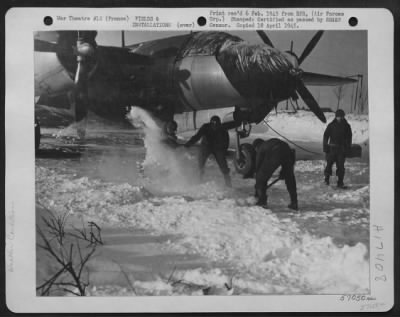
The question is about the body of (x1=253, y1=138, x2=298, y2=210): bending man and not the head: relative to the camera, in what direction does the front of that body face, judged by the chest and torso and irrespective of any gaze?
to the viewer's left
